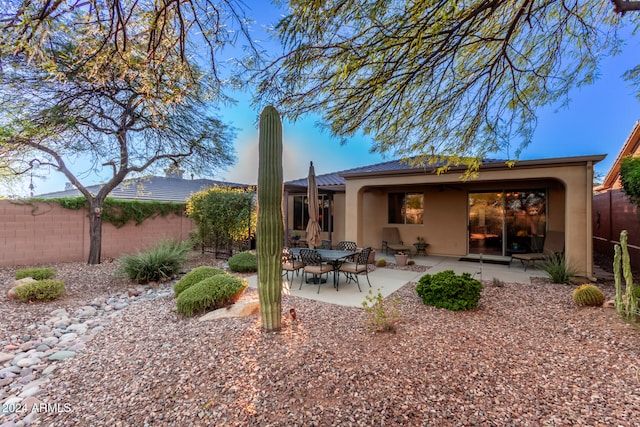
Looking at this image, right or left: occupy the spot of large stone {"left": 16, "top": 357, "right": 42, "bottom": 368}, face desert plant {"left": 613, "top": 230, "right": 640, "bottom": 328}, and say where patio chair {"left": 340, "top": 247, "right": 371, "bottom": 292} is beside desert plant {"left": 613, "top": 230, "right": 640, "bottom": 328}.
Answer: left

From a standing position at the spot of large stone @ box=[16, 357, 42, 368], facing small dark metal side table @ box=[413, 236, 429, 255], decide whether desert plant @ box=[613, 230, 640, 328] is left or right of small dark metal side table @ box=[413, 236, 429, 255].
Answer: right

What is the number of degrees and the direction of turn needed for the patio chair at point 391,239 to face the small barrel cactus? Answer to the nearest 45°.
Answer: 0° — it already faces it

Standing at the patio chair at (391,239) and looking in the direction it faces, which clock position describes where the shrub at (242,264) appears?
The shrub is roughly at 3 o'clock from the patio chair.

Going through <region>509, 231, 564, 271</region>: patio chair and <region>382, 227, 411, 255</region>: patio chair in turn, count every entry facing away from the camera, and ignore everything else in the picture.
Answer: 0

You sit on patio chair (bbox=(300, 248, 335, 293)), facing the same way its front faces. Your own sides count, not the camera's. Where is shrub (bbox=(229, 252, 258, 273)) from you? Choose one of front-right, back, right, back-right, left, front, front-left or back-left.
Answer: left

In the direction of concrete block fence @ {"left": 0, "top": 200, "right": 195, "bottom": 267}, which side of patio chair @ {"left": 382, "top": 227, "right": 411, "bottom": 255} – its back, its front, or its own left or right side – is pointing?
right

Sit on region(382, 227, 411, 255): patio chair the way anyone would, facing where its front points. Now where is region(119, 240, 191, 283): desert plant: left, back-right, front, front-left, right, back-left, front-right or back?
right

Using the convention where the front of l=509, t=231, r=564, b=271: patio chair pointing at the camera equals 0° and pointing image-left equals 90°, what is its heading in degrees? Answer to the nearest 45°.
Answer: approximately 45°

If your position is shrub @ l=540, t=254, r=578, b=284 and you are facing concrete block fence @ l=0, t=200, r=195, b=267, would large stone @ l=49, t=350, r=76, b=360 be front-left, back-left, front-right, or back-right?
front-left

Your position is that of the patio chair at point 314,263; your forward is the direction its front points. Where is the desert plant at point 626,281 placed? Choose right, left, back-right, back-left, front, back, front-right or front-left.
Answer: right

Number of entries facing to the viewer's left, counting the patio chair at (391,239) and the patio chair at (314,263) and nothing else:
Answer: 0

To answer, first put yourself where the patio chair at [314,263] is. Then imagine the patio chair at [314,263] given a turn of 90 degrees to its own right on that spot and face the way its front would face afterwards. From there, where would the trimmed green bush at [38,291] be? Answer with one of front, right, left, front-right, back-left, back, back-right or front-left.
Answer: back-right

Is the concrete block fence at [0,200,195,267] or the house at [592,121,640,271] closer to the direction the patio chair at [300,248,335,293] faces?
the house

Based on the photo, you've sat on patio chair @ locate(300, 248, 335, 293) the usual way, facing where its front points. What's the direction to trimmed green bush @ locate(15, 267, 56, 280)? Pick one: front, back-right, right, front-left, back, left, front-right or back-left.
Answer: back-left

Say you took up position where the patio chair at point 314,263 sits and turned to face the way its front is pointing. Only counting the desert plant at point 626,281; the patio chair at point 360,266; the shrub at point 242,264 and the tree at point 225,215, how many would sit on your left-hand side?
2

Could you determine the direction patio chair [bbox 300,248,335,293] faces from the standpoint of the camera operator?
facing away from the viewer and to the right of the viewer
